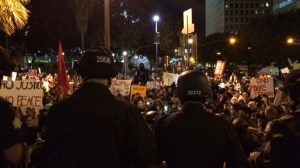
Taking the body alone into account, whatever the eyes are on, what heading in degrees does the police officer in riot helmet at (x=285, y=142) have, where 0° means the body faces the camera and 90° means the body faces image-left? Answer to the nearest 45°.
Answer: approximately 135°

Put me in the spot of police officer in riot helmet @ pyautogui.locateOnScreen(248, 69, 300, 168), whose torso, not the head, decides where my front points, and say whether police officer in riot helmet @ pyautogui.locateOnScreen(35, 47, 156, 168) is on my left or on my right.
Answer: on my left

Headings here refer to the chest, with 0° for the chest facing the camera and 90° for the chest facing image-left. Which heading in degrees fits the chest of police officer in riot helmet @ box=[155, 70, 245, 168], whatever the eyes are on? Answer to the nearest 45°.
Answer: approximately 180°

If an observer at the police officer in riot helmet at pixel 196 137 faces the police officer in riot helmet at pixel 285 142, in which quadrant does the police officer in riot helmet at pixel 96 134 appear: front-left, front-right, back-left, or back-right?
back-right

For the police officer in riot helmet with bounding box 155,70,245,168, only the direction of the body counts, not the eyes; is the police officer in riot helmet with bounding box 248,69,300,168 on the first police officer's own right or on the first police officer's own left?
on the first police officer's own right
